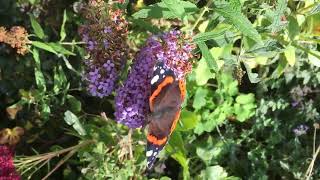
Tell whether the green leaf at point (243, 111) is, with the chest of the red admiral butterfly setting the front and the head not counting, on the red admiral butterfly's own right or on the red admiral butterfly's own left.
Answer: on the red admiral butterfly's own right

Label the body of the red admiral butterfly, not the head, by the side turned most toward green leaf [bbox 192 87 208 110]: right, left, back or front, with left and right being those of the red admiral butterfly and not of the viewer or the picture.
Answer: right

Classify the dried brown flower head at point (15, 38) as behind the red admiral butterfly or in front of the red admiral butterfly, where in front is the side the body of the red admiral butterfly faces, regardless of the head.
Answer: in front
